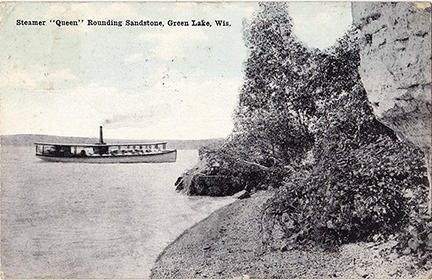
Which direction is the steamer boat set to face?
to the viewer's right
